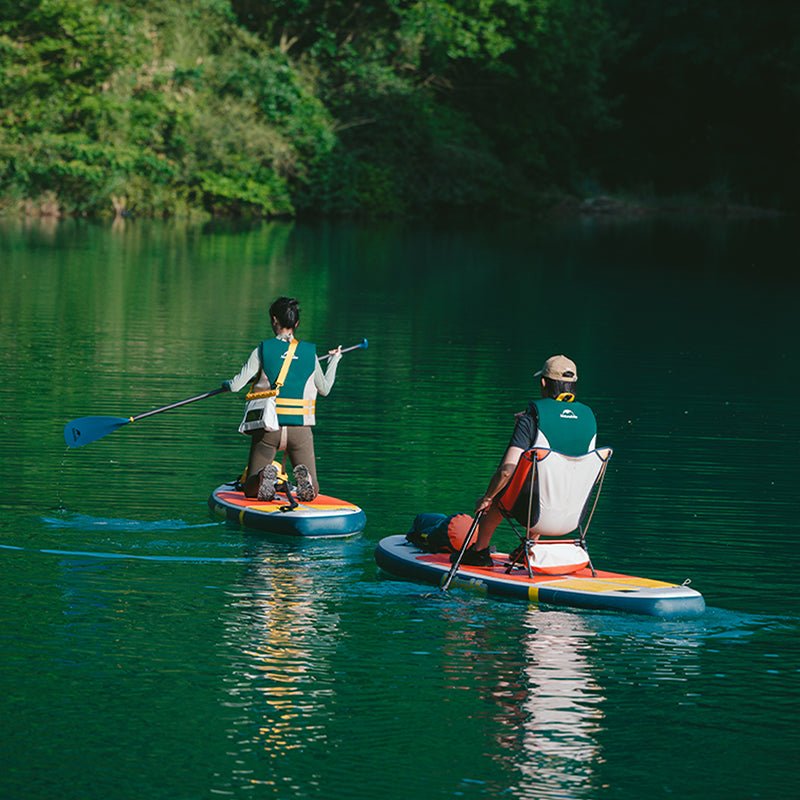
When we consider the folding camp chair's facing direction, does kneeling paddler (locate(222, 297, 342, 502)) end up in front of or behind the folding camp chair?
in front

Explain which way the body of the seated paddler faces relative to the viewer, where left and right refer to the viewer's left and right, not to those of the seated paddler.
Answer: facing away from the viewer and to the left of the viewer

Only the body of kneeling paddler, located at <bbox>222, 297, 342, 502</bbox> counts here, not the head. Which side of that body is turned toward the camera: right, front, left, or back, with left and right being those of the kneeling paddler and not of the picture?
back

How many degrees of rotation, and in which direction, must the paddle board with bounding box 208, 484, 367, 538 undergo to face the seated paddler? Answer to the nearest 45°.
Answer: approximately 180°

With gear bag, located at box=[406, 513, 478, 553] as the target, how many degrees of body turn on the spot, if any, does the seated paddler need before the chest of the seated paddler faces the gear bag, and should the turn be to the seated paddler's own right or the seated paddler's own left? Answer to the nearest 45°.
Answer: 0° — they already face it

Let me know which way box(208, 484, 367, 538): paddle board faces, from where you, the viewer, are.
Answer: facing away from the viewer and to the left of the viewer

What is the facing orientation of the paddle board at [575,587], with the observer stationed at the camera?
facing away from the viewer and to the left of the viewer

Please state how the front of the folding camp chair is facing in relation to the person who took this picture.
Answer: facing away from the viewer and to the left of the viewer

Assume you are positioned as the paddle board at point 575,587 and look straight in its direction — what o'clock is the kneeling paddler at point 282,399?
The kneeling paddler is roughly at 12 o'clock from the paddle board.

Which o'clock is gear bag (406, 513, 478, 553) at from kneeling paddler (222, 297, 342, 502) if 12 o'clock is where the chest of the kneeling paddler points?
The gear bag is roughly at 5 o'clock from the kneeling paddler.

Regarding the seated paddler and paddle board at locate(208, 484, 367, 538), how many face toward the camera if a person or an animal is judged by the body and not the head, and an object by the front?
0

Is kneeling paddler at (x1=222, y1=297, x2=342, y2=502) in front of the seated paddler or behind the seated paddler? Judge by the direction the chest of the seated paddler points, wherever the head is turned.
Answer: in front
